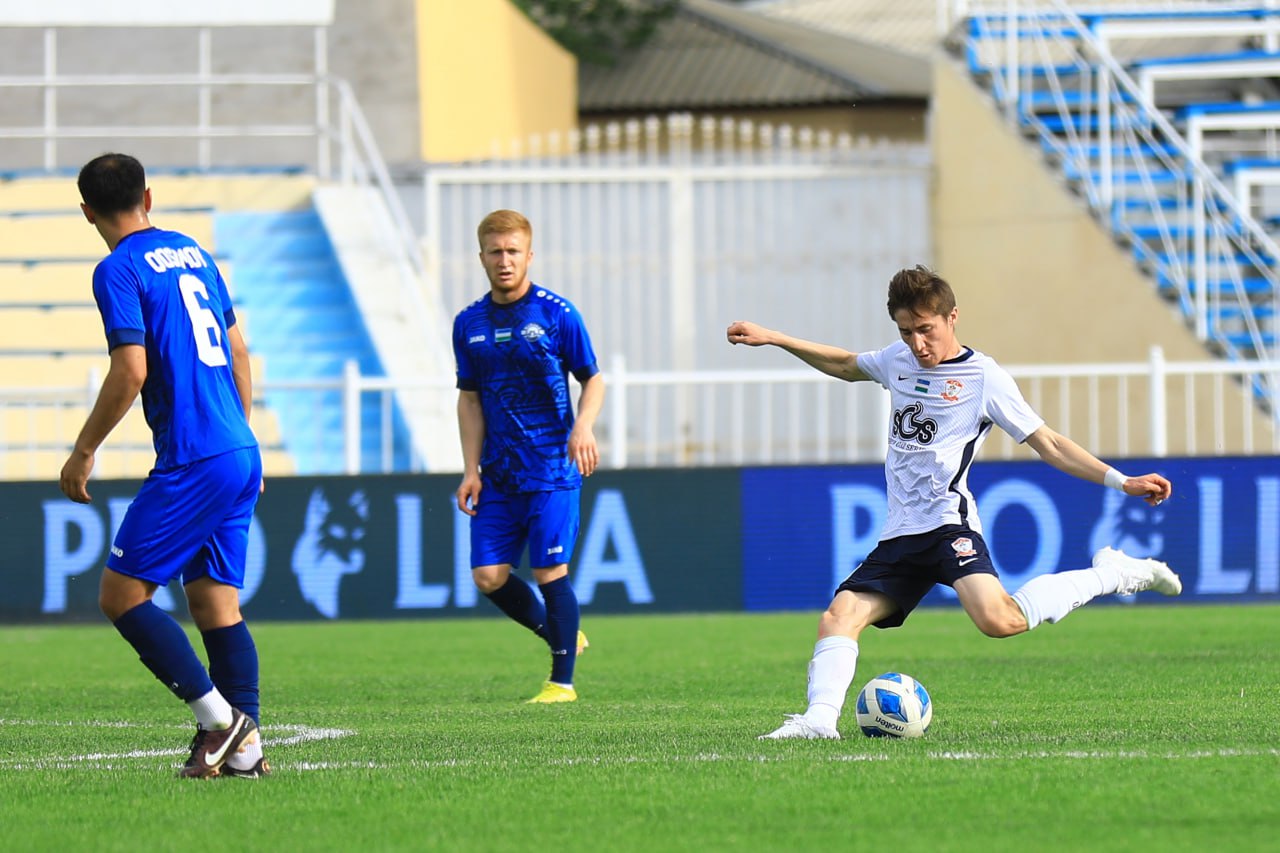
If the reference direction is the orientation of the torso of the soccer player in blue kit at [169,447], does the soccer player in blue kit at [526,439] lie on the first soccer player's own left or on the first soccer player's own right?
on the first soccer player's own right

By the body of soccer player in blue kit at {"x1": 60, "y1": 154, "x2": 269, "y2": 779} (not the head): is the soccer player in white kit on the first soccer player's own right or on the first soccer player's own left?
on the first soccer player's own right

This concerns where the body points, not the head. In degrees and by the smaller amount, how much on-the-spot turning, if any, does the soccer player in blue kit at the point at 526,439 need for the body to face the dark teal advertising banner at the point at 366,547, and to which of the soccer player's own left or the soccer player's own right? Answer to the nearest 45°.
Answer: approximately 135° to the soccer player's own right

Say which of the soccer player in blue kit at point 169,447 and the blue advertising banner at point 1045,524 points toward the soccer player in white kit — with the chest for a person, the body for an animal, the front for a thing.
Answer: the blue advertising banner

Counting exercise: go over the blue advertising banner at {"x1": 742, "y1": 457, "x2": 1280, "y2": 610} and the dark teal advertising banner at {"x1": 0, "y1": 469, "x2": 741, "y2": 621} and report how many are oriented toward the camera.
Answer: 2

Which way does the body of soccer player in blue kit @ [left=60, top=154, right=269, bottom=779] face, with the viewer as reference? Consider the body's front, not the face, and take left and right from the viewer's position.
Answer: facing away from the viewer and to the left of the viewer

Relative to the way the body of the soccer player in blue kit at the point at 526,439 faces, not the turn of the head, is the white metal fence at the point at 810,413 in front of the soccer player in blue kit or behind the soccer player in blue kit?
behind

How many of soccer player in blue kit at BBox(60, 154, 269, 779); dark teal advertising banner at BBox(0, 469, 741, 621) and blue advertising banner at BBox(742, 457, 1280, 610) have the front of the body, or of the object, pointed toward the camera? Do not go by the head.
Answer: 2

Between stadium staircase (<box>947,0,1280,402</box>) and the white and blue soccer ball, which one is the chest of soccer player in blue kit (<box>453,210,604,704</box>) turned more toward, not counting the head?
the white and blue soccer ball

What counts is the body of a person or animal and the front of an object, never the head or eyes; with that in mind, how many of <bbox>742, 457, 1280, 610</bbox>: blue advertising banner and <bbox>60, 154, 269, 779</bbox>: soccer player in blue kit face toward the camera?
1

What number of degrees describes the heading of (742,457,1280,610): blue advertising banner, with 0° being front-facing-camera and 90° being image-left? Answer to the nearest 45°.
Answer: approximately 0°

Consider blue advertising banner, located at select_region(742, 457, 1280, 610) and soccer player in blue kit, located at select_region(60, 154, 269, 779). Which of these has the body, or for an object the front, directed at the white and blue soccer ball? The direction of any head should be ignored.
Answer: the blue advertising banner

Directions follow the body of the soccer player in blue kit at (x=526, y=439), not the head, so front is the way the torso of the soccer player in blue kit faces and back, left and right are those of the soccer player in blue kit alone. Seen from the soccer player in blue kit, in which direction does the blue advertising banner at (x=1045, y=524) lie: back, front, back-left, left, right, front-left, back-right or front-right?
back
